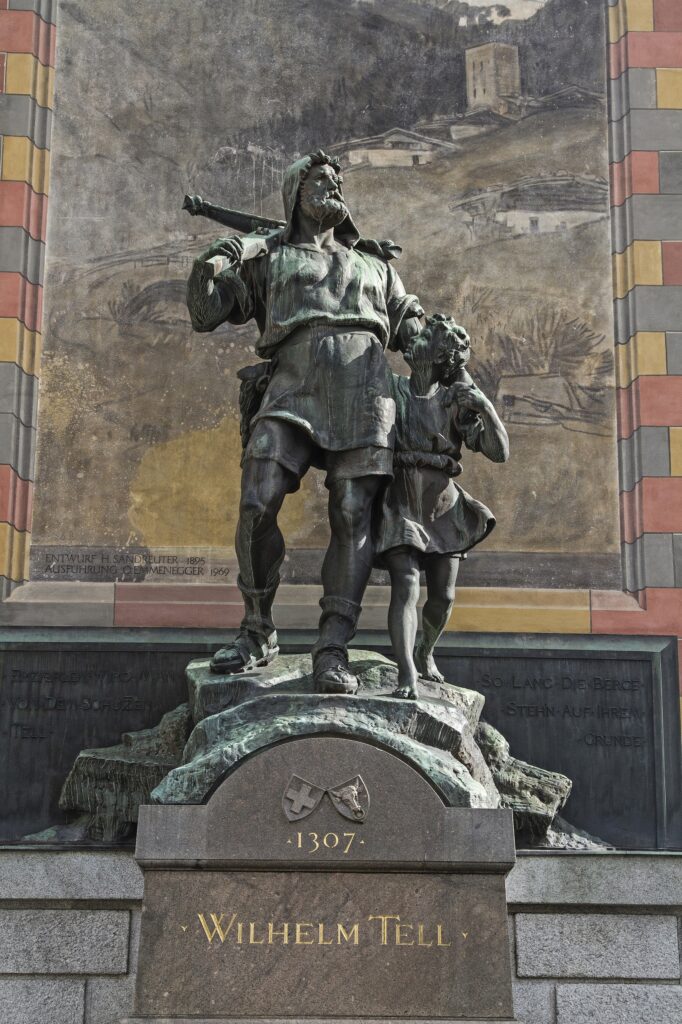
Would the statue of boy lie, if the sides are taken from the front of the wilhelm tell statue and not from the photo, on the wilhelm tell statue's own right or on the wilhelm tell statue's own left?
on the wilhelm tell statue's own left

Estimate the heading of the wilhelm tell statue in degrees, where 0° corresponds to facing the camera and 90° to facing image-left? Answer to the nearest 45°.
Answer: approximately 0°
